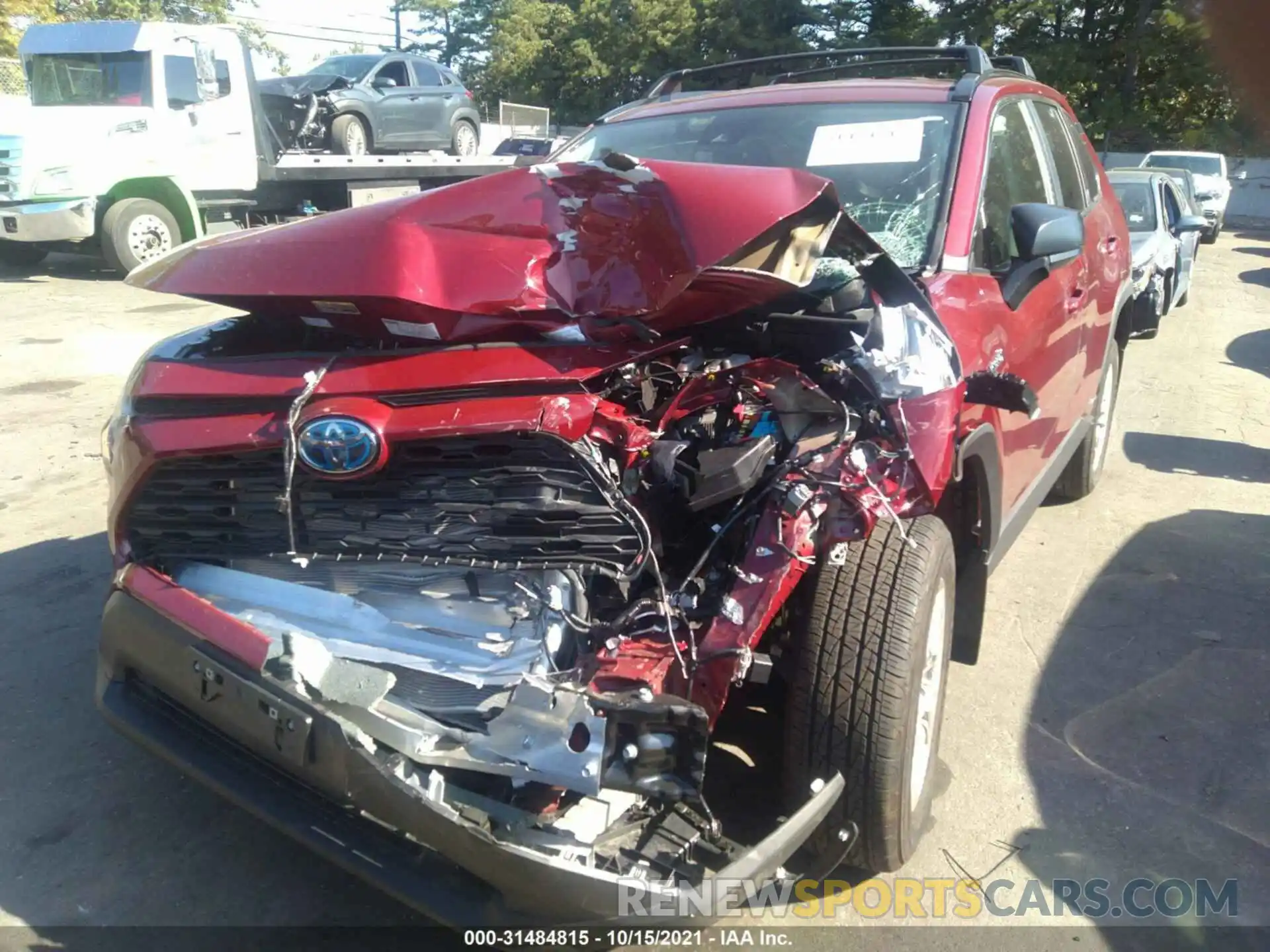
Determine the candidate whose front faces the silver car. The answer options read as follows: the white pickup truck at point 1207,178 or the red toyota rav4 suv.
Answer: the white pickup truck

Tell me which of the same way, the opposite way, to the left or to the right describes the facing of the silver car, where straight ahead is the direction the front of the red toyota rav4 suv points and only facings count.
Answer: the same way

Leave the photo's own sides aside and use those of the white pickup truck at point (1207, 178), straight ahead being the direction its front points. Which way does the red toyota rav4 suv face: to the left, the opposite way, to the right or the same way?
the same way

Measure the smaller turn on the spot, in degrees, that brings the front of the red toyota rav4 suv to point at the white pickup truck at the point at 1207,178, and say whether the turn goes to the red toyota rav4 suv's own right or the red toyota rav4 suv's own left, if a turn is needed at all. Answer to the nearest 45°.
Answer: approximately 180°

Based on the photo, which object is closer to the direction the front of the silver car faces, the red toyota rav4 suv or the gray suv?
the red toyota rav4 suv

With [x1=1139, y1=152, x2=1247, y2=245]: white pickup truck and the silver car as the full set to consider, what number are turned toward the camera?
2

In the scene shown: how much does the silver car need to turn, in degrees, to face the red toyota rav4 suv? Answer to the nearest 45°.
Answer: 0° — it already faces it

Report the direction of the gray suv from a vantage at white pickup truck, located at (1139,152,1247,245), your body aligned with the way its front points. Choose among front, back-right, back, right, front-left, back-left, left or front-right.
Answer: front-right

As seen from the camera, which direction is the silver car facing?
toward the camera

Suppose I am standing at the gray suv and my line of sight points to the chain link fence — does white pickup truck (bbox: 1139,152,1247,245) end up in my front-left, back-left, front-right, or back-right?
back-right

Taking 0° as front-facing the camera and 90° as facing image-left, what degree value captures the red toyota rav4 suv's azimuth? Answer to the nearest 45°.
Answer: approximately 45°

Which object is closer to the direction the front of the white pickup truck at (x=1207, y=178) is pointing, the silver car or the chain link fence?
the silver car

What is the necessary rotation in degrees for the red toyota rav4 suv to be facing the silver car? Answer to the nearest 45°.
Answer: approximately 180°
